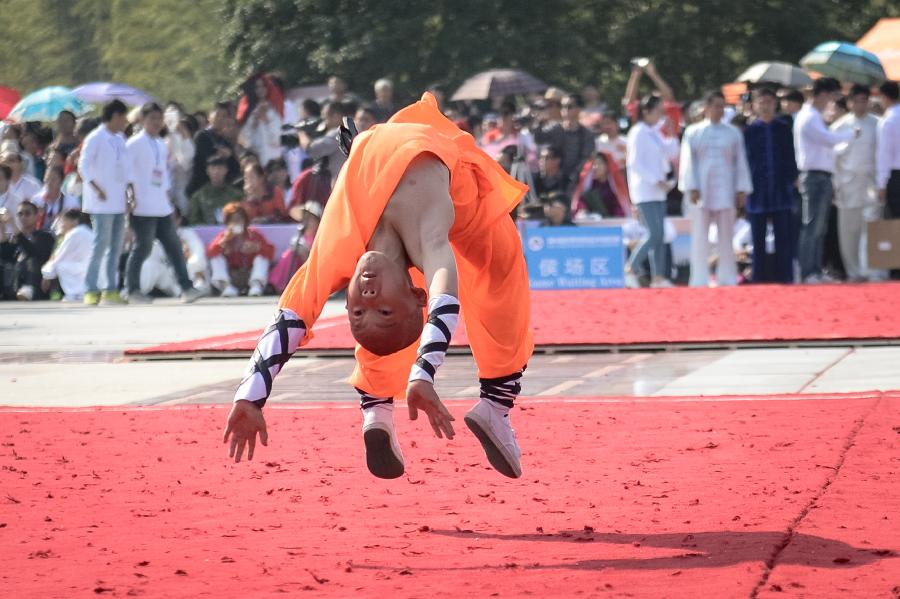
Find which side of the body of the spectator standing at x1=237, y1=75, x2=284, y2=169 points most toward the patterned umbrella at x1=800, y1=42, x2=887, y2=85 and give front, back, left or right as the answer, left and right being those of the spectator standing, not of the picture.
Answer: left

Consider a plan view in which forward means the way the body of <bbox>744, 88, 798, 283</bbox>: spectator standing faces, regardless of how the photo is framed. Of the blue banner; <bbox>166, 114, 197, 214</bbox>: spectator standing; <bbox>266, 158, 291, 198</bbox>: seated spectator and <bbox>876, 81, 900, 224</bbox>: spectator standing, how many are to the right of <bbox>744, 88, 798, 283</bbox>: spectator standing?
3

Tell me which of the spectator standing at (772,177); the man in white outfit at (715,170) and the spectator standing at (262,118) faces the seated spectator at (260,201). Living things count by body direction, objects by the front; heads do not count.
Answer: the spectator standing at (262,118)

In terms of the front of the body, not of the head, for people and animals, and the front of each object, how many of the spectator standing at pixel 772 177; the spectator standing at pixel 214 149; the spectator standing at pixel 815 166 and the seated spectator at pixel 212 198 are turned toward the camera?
3

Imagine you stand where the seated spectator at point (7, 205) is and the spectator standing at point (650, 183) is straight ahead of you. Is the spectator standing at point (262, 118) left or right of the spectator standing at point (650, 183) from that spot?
left

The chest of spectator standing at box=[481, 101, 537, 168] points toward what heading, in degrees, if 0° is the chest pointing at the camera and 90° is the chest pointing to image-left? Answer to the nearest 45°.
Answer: approximately 0°
